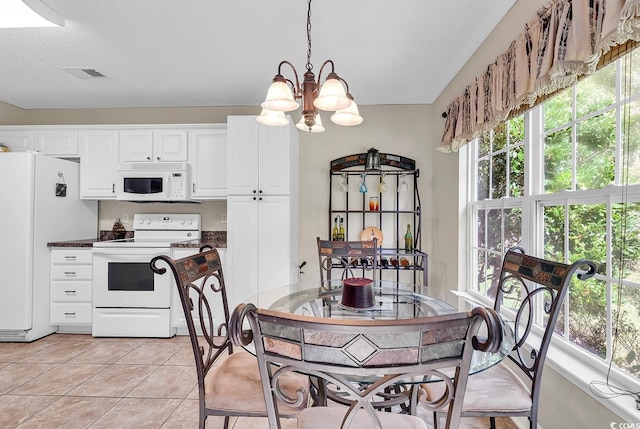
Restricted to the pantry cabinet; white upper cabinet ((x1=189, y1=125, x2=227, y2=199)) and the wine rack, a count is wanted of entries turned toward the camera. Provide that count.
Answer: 3

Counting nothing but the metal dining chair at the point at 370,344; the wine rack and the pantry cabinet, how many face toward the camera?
2

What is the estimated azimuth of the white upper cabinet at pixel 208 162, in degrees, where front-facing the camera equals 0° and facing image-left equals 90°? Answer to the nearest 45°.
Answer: approximately 0°

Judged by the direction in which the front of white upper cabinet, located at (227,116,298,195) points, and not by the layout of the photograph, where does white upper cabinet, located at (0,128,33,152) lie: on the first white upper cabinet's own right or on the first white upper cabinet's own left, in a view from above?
on the first white upper cabinet's own right

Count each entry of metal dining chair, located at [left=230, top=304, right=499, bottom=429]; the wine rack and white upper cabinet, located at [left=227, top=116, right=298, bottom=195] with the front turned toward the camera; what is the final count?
2

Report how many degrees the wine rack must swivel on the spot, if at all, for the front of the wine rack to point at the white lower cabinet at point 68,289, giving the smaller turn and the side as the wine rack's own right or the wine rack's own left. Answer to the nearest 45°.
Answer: approximately 90° to the wine rack's own right

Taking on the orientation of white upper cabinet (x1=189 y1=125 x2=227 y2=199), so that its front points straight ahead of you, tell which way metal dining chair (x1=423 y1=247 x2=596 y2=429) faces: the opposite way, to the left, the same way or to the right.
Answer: to the right

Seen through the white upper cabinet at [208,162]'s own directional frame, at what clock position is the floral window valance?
The floral window valance is roughly at 11 o'clock from the white upper cabinet.

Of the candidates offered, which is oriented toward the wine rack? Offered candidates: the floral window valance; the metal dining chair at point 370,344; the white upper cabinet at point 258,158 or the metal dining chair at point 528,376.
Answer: the metal dining chair at point 370,344

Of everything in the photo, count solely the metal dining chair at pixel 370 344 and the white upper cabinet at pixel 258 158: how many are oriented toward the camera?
1

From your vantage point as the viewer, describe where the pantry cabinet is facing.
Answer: facing the viewer

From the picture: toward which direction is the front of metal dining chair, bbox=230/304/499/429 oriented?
away from the camera
